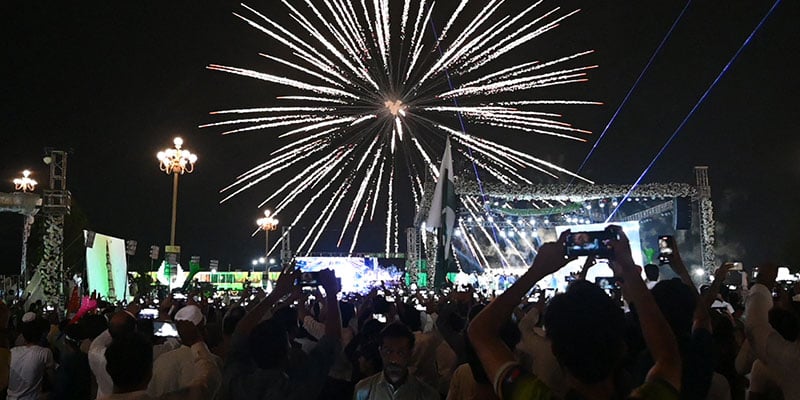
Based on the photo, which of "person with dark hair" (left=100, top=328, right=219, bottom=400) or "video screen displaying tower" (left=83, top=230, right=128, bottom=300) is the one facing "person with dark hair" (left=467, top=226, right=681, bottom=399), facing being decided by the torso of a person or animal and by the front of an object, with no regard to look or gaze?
the video screen displaying tower

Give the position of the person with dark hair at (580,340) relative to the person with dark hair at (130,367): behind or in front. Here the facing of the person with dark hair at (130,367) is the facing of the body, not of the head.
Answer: behind

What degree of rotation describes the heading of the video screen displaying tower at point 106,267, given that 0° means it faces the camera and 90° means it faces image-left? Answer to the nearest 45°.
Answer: approximately 0°

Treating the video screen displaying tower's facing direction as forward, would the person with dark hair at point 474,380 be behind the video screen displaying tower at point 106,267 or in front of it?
in front

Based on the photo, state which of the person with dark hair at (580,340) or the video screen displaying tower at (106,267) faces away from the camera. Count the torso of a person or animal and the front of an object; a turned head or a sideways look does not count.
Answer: the person with dark hair

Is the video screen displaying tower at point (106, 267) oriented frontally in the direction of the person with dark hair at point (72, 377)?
yes

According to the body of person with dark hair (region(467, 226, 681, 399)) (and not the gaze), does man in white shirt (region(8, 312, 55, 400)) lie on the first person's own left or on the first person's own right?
on the first person's own left

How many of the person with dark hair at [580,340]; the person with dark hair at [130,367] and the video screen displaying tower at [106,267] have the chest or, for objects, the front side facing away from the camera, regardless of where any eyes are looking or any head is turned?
2

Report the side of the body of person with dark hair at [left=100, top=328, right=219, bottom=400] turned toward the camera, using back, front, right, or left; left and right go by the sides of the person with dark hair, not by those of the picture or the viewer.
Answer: back

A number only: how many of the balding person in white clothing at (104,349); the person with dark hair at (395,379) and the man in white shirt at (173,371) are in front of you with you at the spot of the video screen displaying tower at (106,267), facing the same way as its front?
3

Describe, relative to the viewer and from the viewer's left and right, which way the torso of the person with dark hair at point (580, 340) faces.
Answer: facing away from the viewer

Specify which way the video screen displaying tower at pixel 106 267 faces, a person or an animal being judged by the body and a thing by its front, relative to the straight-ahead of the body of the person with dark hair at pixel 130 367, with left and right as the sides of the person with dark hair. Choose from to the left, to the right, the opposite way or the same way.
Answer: the opposite way

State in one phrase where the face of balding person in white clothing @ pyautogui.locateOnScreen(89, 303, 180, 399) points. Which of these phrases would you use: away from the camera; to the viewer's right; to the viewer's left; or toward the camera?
away from the camera
